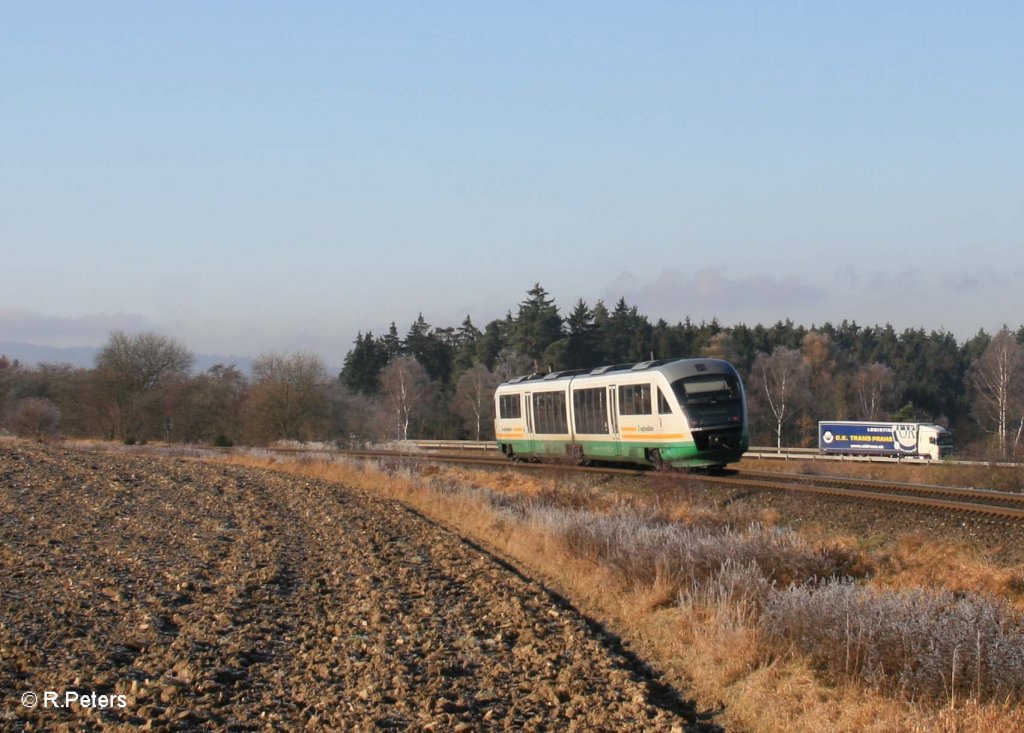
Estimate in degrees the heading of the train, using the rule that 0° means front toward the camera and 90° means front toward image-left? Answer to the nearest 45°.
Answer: approximately 315°

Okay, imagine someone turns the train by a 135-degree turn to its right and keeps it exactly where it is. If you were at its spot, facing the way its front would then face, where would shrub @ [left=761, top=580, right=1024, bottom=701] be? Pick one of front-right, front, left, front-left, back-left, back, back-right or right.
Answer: left
